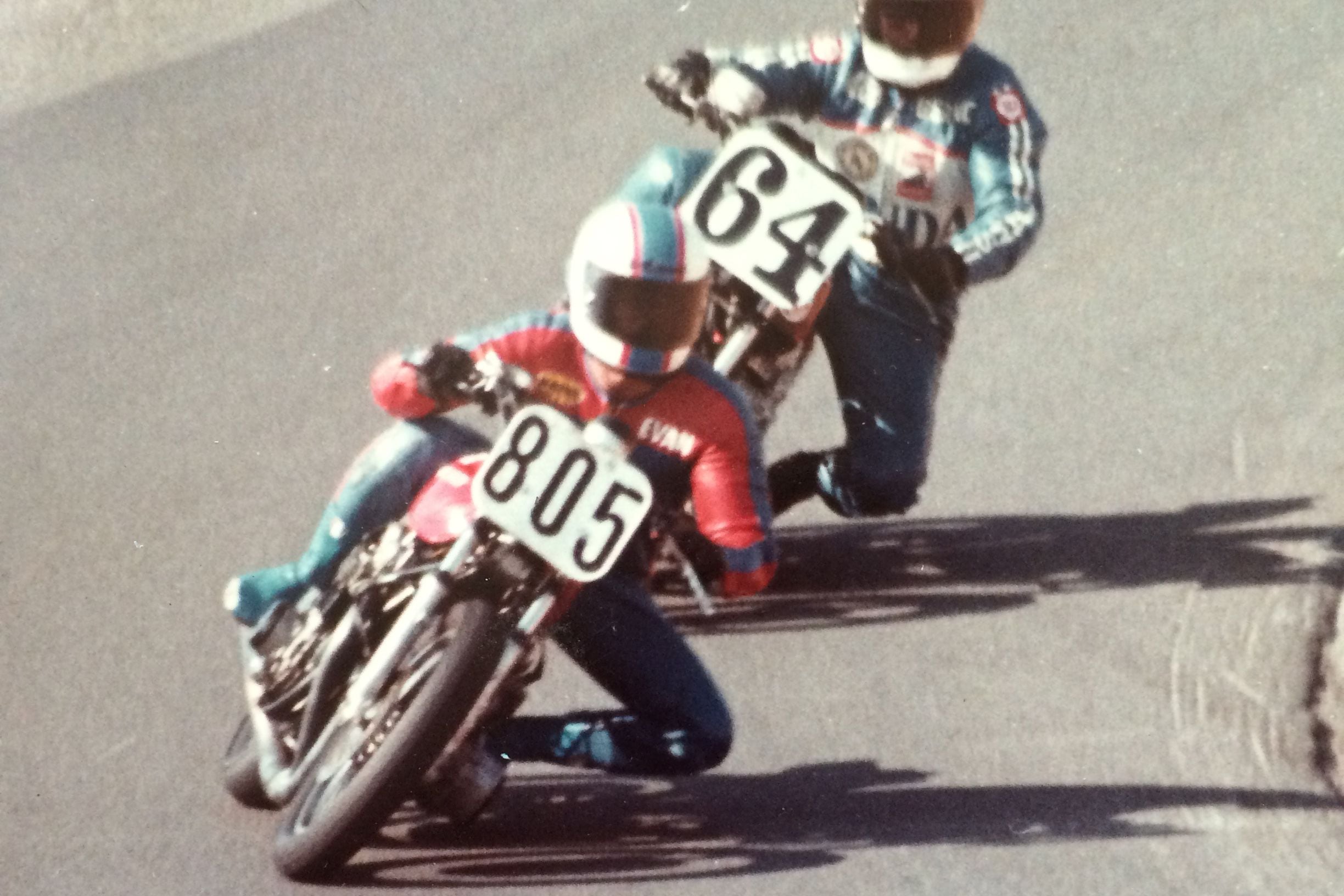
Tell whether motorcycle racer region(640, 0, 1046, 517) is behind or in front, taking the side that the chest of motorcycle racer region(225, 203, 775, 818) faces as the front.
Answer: behind

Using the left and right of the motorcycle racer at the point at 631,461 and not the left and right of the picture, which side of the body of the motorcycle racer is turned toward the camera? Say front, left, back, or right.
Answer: front
